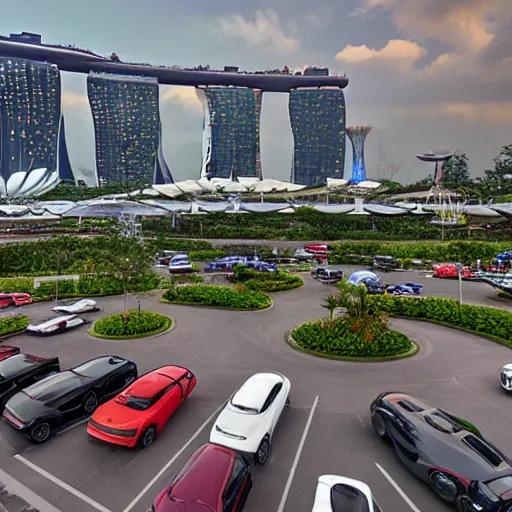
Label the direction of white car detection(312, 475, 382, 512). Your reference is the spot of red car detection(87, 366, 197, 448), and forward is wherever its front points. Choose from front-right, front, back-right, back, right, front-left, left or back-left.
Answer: left

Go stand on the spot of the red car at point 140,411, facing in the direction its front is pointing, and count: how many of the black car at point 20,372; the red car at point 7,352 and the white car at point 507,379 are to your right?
2

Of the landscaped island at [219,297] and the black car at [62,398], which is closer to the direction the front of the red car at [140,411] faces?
the black car

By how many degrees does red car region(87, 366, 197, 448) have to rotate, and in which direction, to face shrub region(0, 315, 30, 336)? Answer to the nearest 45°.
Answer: approximately 90° to its right

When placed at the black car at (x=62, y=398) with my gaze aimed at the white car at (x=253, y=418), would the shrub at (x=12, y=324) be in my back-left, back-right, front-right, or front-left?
back-left

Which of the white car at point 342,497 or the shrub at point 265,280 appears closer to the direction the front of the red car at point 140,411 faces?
the white car

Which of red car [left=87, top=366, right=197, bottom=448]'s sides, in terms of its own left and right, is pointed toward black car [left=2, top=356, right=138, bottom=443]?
right
